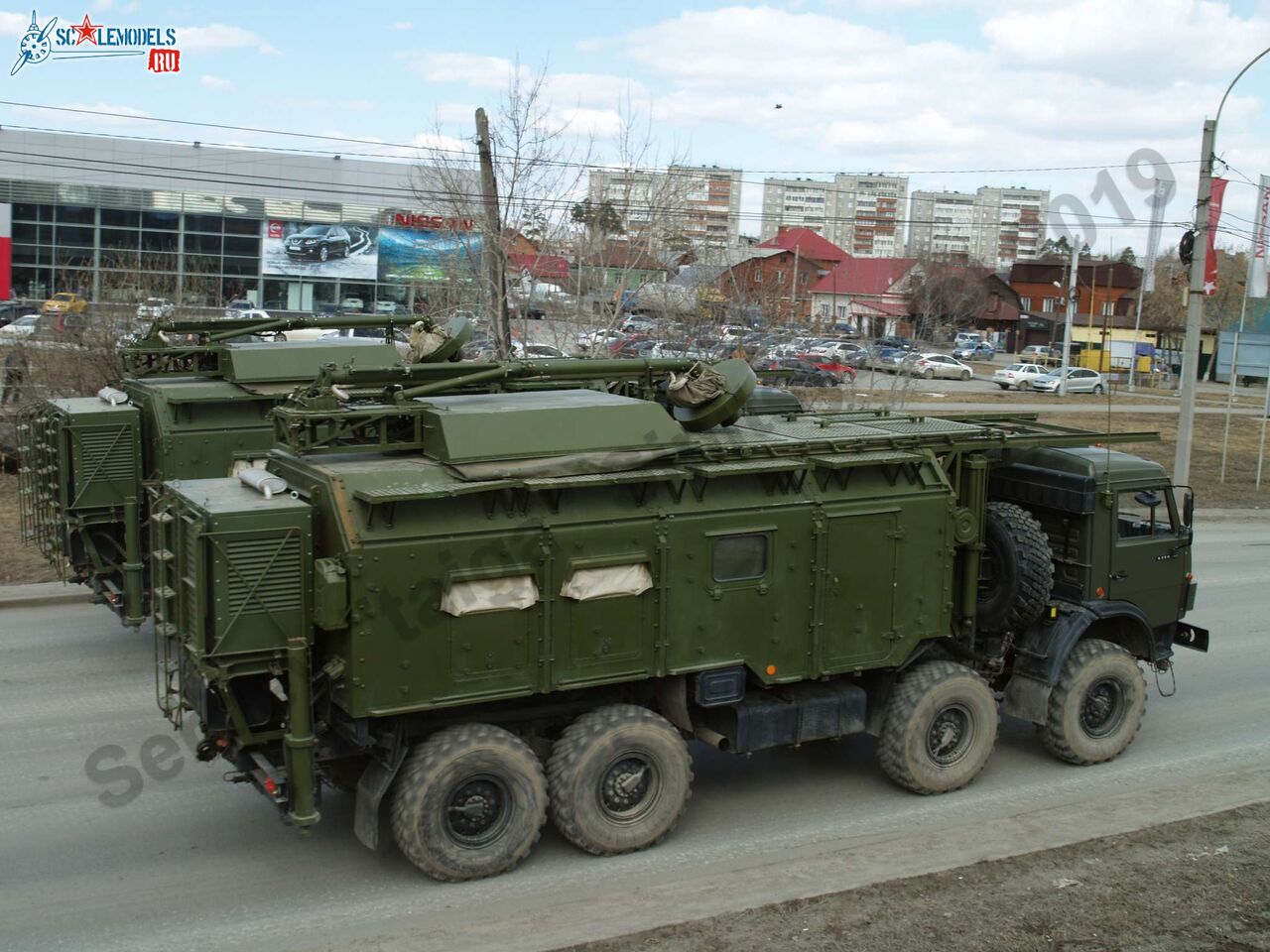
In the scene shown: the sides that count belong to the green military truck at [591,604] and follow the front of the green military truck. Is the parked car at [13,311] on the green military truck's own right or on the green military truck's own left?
on the green military truck's own left

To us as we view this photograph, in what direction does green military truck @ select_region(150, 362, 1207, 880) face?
facing away from the viewer and to the right of the viewer

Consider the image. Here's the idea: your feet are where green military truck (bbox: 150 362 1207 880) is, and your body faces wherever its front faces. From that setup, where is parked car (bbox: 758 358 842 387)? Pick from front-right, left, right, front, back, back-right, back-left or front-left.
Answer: front-left

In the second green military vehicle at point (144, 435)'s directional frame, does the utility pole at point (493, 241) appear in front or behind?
in front

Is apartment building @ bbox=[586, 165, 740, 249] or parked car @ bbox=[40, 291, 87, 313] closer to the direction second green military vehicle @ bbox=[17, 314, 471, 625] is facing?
the apartment building

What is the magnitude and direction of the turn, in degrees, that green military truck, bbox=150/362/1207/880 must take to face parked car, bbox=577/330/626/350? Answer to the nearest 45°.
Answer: approximately 45° to its left

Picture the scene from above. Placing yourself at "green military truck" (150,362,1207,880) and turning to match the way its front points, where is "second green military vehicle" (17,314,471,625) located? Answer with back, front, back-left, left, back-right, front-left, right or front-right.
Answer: left

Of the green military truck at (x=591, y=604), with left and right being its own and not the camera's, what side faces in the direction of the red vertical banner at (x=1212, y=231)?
front

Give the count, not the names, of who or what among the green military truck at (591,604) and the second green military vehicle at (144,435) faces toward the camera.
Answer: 0

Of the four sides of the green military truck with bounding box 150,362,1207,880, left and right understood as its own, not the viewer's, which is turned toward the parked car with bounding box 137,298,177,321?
left

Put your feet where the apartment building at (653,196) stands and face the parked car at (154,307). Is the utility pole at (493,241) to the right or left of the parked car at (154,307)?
left

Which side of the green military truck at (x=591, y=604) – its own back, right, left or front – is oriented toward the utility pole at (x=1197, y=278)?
front

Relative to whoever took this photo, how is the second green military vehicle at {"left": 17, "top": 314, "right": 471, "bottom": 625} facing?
facing away from the viewer and to the right of the viewer

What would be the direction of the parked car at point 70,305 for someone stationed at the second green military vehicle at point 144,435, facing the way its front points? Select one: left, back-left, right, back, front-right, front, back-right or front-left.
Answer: front-left

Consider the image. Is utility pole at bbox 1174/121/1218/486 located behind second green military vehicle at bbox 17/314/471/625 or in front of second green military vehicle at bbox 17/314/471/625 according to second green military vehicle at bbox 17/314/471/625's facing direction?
in front
